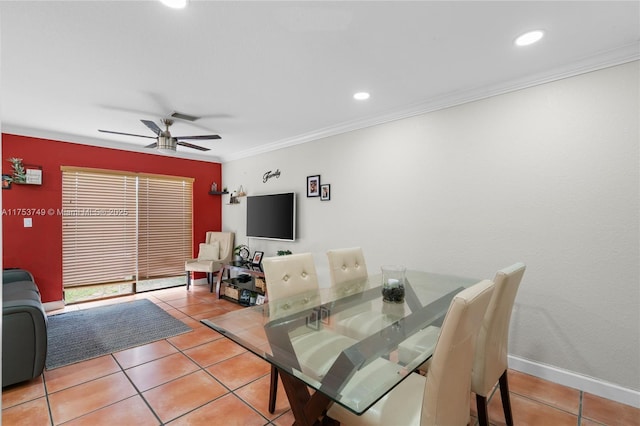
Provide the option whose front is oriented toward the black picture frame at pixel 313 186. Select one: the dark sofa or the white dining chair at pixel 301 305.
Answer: the dark sofa

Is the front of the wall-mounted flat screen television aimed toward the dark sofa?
yes

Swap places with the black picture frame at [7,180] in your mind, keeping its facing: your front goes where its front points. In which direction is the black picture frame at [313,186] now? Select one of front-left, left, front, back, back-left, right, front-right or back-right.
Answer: front-left

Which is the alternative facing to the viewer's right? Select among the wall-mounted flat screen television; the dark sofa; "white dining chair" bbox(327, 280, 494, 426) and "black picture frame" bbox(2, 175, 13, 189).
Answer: the dark sofa

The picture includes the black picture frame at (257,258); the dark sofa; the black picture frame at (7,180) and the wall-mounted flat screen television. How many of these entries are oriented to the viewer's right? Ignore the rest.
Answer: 1

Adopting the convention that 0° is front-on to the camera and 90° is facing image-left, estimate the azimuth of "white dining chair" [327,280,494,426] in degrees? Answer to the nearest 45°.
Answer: approximately 135°

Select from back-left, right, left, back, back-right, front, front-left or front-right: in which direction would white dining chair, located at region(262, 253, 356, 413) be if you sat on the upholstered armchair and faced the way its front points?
front-left

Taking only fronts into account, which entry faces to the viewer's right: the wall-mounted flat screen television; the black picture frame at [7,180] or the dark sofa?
the dark sofa

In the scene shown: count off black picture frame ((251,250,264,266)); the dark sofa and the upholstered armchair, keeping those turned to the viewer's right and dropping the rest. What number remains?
1

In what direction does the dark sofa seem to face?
to the viewer's right

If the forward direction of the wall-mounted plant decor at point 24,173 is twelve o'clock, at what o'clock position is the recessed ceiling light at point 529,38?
The recessed ceiling light is roughly at 11 o'clock from the wall-mounted plant decor.
